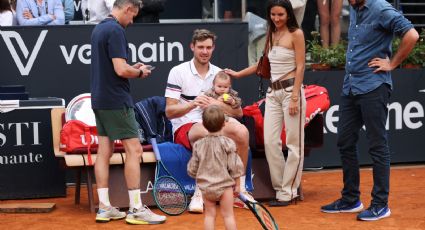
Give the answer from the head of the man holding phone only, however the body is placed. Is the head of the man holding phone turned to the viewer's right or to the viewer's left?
to the viewer's right

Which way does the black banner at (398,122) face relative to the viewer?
toward the camera

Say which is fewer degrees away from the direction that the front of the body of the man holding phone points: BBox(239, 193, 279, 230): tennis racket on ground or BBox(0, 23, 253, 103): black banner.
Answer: the tennis racket on ground

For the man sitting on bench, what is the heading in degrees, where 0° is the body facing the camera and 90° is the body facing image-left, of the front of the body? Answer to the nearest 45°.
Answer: approximately 315°

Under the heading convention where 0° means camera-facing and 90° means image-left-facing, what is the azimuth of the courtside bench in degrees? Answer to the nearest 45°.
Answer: approximately 0°

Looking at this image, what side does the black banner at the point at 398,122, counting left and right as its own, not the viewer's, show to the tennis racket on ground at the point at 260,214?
front

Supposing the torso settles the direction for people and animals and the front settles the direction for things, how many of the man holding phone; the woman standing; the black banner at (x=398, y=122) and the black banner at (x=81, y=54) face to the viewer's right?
1

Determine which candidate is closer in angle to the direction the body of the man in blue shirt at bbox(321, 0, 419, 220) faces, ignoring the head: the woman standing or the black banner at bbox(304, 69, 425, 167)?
the woman standing

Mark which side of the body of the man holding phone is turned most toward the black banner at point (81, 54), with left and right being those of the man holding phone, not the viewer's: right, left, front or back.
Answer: left

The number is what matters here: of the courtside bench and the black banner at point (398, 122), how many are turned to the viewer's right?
0

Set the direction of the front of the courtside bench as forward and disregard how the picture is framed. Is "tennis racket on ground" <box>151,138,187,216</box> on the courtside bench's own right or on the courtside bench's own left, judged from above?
on the courtside bench's own left

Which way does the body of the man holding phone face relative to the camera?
to the viewer's right

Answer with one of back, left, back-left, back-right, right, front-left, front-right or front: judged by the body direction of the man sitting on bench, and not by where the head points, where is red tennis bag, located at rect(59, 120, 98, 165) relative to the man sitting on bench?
back-right

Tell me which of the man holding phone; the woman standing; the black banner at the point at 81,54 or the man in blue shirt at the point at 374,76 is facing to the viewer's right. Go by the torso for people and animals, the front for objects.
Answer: the man holding phone
